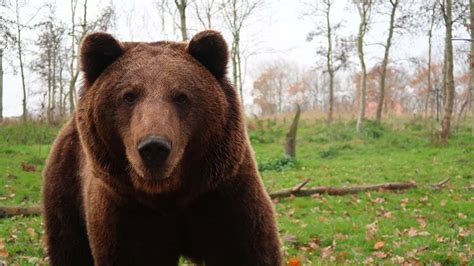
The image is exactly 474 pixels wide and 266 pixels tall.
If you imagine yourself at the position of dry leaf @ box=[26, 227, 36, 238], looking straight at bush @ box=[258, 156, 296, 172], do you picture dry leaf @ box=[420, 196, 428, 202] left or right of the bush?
right

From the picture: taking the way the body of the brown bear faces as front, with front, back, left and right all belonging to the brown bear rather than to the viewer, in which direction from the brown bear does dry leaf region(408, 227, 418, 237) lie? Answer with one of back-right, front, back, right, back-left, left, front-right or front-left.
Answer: back-left

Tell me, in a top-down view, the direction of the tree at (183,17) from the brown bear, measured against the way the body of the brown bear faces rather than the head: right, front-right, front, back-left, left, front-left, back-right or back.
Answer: back

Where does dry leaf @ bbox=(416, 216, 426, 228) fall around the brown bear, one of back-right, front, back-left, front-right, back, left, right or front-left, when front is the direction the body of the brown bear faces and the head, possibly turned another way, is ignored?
back-left

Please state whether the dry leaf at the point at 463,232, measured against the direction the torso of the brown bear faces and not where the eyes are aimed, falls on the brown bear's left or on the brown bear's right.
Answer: on the brown bear's left

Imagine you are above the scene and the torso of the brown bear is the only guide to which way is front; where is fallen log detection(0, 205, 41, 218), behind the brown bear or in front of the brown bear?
behind

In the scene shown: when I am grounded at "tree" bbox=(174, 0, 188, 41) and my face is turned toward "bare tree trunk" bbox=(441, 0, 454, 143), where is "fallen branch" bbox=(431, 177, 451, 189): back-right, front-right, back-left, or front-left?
front-right

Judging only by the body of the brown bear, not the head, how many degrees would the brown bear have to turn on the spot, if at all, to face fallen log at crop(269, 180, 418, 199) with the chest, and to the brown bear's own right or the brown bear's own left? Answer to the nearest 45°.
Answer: approximately 135° to the brown bear's own left

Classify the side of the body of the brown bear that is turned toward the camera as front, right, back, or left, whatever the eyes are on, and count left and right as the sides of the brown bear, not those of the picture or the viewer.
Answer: front
